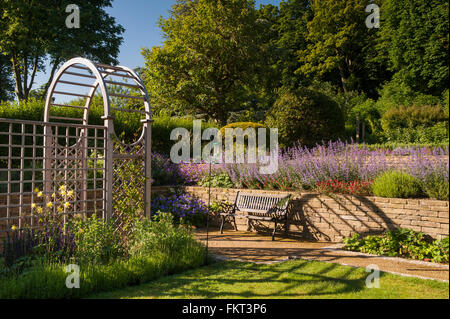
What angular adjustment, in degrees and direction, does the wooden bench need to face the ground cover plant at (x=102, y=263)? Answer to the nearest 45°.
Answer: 0° — it already faces it

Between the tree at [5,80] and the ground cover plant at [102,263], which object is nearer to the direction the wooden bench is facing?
the ground cover plant

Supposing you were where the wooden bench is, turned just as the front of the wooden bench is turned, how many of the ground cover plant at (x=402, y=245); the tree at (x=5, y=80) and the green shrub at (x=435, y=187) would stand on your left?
2

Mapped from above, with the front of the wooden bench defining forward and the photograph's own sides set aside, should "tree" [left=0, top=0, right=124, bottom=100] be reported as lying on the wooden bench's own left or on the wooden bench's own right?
on the wooden bench's own right

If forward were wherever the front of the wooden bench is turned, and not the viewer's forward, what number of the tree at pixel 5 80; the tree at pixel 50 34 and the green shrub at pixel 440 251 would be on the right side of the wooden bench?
2

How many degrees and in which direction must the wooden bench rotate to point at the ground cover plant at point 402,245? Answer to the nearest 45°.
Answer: approximately 90° to its left

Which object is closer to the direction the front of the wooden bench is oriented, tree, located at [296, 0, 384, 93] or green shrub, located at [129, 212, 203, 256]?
the green shrub

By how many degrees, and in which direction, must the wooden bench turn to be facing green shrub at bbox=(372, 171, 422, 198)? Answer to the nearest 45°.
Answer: approximately 90° to its left

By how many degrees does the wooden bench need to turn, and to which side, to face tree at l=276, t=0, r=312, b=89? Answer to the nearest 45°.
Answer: approximately 135° to its right

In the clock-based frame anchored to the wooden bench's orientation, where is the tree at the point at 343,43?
The tree is roughly at 5 o'clock from the wooden bench.

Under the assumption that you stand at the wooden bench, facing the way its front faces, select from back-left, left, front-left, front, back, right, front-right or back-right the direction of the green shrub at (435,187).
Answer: left

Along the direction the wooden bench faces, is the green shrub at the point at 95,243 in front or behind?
in front

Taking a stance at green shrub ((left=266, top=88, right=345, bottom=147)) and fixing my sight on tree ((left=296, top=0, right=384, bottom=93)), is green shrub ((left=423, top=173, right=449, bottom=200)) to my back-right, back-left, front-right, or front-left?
back-right

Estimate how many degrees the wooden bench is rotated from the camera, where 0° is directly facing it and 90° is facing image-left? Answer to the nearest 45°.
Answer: approximately 45°

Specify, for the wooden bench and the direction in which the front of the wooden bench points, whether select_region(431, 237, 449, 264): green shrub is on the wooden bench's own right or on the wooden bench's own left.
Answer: on the wooden bench's own left
